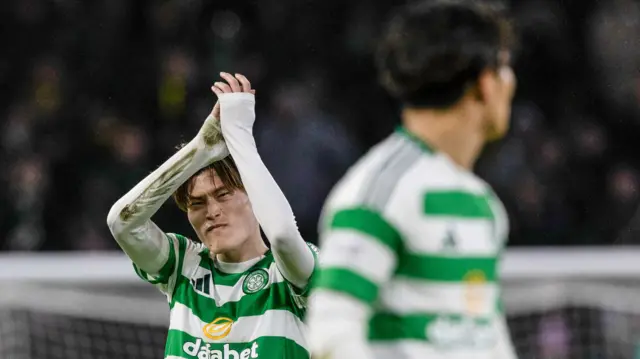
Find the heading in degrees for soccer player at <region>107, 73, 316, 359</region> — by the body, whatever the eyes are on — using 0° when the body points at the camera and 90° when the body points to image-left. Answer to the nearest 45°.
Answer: approximately 0°

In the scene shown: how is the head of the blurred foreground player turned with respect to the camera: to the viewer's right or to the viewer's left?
to the viewer's right
